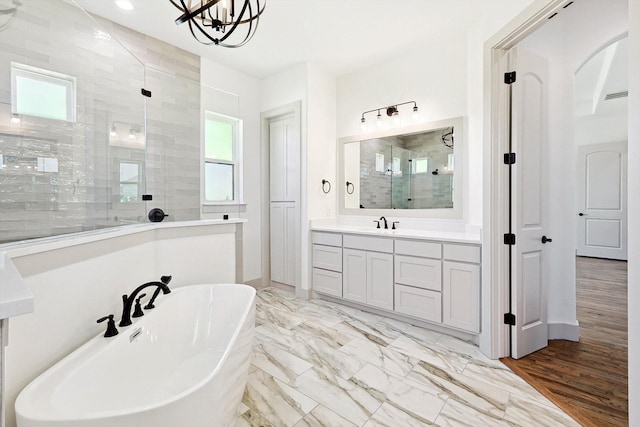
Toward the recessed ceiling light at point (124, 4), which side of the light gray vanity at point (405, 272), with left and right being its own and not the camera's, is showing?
front

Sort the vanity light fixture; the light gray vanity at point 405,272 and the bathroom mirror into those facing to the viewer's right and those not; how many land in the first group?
0

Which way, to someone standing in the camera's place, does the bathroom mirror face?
facing the viewer and to the left of the viewer

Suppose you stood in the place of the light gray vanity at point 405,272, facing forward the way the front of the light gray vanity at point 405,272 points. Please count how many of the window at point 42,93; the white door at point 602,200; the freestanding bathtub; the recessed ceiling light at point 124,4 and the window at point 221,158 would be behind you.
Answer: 1

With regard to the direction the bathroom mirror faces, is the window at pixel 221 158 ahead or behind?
ahead

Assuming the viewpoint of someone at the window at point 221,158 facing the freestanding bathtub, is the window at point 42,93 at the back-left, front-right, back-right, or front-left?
front-right

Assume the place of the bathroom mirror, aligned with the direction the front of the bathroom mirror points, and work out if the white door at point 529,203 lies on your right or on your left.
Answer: on your left

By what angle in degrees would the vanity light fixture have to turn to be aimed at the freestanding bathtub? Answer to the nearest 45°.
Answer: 0° — it already faces it

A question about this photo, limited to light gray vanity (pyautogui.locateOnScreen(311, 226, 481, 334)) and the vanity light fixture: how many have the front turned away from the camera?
0

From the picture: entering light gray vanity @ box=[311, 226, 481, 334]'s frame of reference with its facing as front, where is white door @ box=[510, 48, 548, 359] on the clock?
The white door is roughly at 8 o'clock from the light gray vanity.

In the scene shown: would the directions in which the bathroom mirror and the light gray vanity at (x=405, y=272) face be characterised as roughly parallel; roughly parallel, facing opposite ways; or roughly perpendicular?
roughly parallel

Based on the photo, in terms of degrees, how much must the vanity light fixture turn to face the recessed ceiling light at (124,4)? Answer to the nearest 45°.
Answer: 0° — it already faces it

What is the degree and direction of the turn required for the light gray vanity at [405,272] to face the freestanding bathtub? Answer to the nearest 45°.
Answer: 0° — it already faces it

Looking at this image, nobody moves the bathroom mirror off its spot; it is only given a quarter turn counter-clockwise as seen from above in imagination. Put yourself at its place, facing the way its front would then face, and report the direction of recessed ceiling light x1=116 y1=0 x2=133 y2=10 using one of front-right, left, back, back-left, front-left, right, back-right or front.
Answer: right
